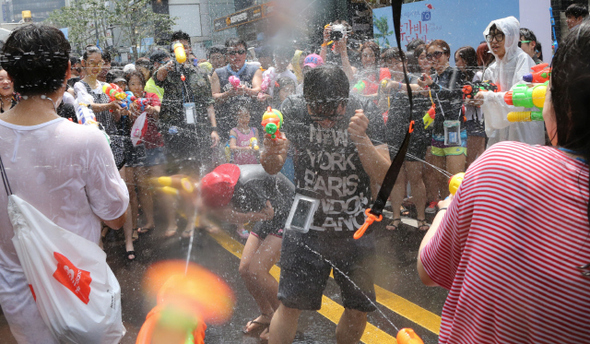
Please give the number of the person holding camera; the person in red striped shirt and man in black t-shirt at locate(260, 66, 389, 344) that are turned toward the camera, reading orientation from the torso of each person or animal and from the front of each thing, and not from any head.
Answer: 2

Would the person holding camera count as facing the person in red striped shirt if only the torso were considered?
yes

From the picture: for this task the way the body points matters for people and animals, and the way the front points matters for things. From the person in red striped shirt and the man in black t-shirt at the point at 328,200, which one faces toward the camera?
the man in black t-shirt

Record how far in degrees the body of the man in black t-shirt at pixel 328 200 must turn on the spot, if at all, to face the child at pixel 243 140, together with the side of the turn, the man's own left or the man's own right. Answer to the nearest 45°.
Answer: approximately 180°

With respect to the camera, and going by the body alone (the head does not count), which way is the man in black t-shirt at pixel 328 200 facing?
toward the camera

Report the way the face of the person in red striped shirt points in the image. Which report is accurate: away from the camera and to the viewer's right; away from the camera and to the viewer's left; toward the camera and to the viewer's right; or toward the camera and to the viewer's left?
away from the camera and to the viewer's left

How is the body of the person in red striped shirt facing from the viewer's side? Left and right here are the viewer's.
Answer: facing away from the viewer and to the left of the viewer

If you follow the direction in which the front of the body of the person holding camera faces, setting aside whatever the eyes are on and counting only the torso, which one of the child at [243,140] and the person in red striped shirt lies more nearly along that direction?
the person in red striped shirt

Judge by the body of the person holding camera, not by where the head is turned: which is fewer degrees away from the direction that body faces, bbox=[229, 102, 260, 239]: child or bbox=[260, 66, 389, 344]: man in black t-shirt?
the man in black t-shirt

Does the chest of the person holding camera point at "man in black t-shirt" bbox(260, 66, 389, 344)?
yes

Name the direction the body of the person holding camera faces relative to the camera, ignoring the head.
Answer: toward the camera

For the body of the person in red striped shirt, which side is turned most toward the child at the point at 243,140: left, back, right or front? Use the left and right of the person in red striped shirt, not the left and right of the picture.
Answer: front

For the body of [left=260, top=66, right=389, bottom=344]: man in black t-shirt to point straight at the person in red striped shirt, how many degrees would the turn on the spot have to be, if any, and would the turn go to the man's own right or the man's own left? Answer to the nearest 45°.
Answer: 0° — they already face them
